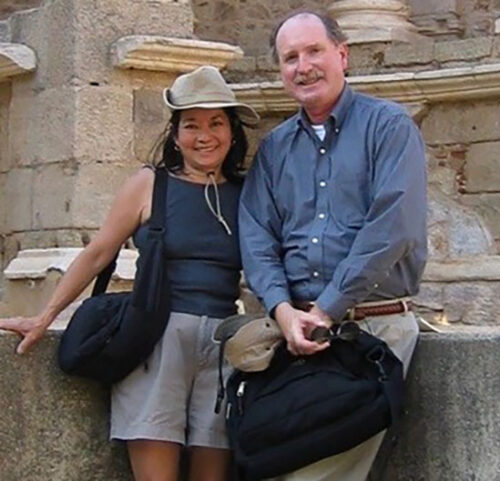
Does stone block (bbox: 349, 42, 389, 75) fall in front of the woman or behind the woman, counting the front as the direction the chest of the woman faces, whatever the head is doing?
behind

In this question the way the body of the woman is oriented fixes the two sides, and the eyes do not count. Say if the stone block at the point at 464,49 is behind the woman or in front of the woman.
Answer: behind

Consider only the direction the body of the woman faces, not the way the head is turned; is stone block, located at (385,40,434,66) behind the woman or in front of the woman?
behind

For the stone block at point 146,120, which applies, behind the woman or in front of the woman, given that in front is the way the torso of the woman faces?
behind

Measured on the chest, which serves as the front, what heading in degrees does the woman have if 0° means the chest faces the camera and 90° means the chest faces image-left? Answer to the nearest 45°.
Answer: approximately 0°

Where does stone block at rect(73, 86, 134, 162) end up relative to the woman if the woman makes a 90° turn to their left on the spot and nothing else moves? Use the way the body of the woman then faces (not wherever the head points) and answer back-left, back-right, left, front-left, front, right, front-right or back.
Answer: left
